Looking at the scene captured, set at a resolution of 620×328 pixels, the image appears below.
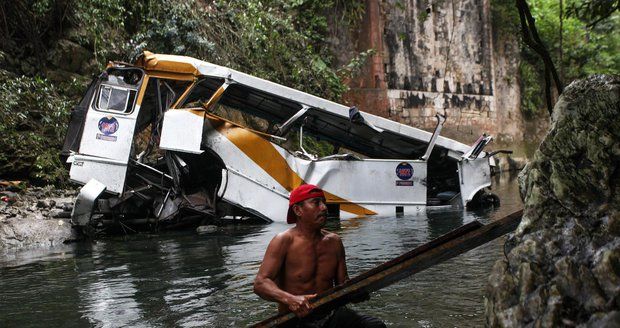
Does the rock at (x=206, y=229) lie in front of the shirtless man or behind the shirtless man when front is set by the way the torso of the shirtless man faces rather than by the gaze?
behind

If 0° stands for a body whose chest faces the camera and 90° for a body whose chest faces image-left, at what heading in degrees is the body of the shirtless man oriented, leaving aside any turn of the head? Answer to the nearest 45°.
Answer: approximately 315°

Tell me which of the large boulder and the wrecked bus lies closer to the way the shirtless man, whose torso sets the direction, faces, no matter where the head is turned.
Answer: the large boulder

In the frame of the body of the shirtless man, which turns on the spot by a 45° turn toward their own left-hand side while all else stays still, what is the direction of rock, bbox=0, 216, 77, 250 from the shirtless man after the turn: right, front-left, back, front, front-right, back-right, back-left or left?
back-left

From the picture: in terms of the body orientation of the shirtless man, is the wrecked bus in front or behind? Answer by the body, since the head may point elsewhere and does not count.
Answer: behind

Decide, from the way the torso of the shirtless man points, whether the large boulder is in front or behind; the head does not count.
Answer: in front
